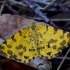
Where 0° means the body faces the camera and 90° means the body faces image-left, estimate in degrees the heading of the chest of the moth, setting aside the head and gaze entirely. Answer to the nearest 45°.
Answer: approximately 180°
